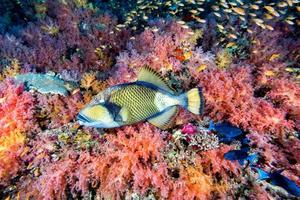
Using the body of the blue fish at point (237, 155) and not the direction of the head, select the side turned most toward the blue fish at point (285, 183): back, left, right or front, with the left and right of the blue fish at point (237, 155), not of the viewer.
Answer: back

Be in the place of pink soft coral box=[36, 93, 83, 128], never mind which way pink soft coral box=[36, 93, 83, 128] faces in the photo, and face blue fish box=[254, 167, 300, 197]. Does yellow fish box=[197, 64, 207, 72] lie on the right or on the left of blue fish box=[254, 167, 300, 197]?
left

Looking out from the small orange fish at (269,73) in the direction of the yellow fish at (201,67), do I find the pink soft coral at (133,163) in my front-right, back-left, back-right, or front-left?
front-left

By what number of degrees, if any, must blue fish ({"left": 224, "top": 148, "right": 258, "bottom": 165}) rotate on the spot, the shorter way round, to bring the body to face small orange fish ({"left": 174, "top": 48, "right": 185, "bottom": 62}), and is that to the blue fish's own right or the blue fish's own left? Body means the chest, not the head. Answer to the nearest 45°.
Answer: approximately 45° to the blue fish's own right

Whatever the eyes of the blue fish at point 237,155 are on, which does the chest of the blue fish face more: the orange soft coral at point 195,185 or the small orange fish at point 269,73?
the orange soft coral

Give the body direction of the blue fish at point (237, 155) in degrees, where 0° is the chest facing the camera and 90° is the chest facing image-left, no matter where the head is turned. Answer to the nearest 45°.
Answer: approximately 90°

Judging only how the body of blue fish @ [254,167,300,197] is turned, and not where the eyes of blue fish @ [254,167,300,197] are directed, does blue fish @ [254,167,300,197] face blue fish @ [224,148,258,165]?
no

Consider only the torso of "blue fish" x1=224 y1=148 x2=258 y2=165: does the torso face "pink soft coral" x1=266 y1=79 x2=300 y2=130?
no

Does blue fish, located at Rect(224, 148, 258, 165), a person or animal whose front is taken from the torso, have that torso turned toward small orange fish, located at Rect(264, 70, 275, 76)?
no

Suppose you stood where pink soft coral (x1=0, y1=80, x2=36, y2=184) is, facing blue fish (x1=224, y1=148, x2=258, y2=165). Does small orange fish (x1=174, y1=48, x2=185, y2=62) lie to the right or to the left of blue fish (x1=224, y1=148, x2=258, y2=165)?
left
